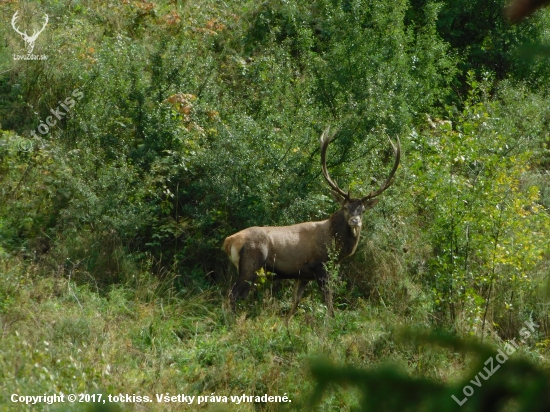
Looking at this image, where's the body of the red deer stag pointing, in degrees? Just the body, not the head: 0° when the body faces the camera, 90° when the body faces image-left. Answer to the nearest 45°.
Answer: approximately 270°
